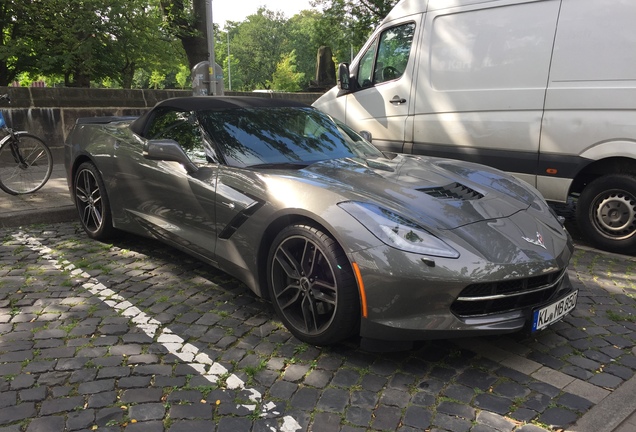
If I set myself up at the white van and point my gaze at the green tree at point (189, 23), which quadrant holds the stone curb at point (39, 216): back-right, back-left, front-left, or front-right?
front-left

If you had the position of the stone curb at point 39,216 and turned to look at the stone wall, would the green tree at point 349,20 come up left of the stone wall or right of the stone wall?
right

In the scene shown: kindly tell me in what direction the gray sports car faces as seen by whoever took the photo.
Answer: facing the viewer and to the right of the viewer

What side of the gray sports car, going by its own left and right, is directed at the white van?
left

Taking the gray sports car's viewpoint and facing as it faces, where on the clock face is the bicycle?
The bicycle is roughly at 6 o'clock from the gray sports car.

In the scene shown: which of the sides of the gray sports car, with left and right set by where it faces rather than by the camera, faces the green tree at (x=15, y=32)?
back

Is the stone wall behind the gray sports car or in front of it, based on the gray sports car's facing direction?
behind

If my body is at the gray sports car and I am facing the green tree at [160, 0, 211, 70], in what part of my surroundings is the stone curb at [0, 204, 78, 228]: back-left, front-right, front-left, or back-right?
front-left
